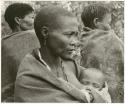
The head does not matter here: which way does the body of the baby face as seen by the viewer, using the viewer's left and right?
facing the viewer and to the left of the viewer
